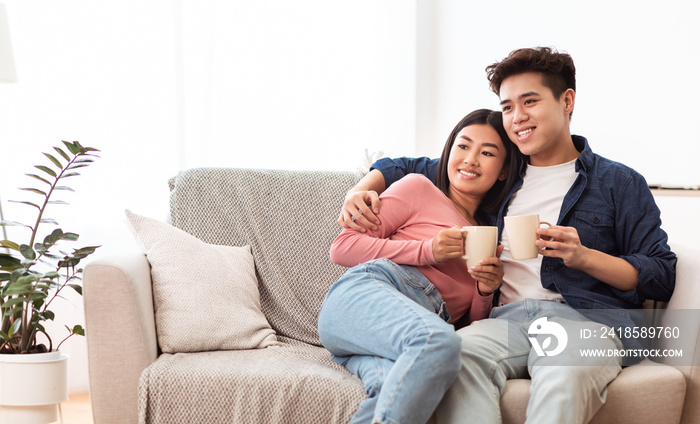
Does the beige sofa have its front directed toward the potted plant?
no

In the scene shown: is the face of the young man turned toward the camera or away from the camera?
toward the camera

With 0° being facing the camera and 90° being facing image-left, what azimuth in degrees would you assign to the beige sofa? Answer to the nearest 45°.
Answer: approximately 0°
